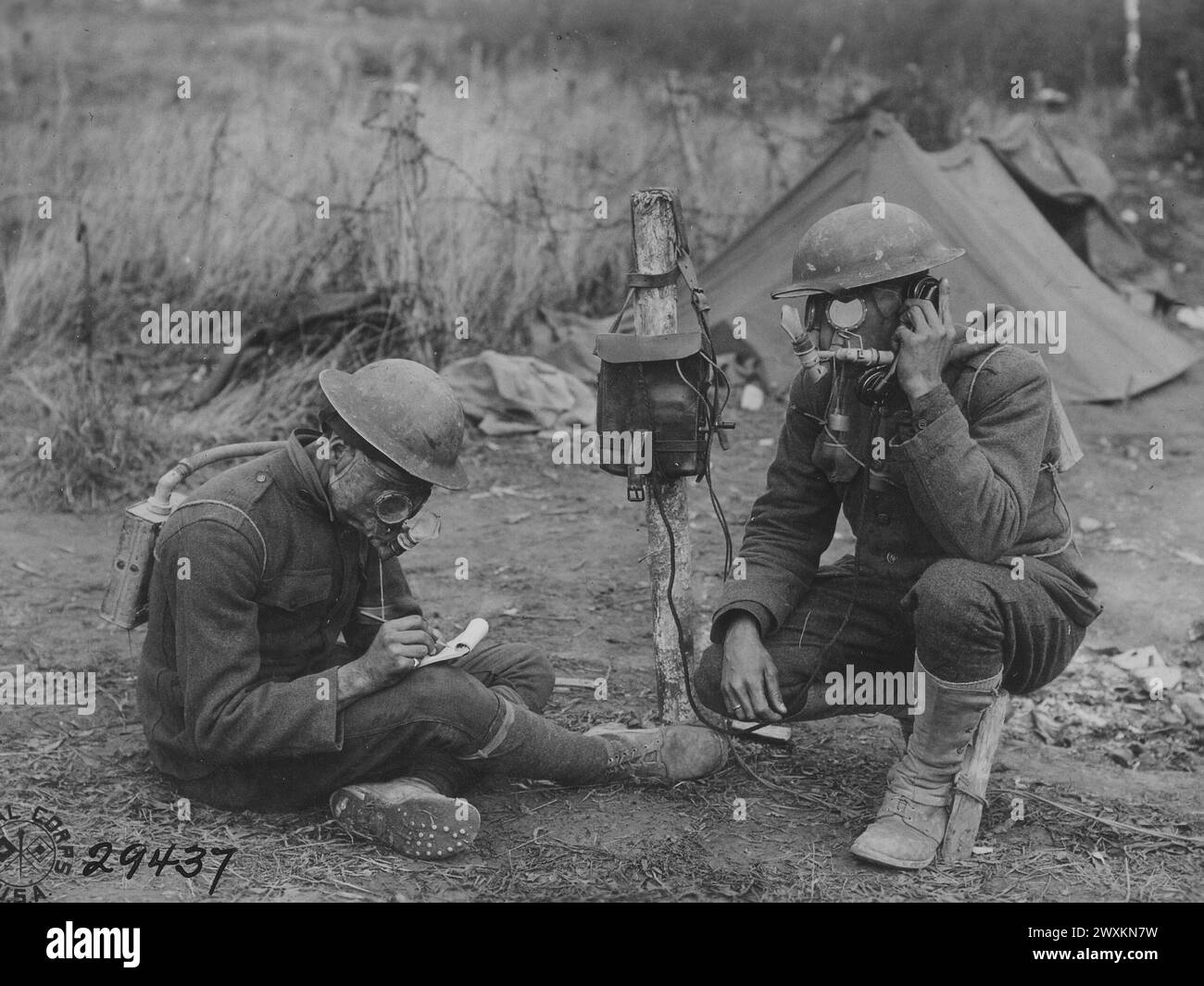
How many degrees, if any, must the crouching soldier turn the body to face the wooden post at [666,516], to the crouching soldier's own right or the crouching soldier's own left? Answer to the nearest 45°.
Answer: approximately 90° to the crouching soldier's own right

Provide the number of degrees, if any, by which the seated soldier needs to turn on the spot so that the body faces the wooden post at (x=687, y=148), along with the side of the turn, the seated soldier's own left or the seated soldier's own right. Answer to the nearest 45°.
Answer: approximately 90° to the seated soldier's own left

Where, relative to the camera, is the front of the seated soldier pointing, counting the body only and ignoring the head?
to the viewer's right

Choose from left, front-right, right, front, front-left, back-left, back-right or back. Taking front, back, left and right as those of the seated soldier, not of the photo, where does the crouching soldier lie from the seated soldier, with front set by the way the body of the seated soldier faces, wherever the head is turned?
front

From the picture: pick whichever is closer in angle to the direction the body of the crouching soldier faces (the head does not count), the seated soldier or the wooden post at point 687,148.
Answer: the seated soldier

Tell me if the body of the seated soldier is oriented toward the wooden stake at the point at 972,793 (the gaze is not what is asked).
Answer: yes

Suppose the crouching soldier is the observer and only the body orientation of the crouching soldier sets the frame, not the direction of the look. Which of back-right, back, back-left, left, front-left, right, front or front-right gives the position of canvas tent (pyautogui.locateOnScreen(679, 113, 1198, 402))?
back-right

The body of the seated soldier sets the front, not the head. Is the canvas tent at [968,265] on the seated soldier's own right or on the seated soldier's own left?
on the seated soldier's own left

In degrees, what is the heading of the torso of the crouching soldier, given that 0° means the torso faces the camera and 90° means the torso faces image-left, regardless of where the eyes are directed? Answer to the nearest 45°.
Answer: approximately 45°

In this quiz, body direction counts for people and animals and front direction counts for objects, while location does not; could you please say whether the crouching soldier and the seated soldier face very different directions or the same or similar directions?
very different directions

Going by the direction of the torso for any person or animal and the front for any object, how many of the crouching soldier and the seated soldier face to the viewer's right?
1

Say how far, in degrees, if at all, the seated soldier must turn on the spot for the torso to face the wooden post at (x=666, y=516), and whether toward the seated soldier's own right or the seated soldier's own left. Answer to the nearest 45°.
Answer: approximately 45° to the seated soldier's own left

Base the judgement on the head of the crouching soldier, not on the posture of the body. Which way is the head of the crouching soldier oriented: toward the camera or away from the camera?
toward the camera

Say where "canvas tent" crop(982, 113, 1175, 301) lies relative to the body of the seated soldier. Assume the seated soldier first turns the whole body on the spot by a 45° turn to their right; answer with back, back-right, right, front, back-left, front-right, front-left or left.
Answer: left
